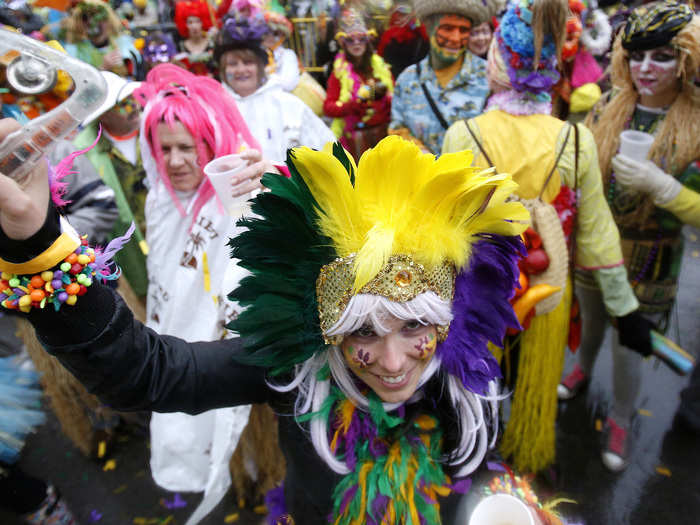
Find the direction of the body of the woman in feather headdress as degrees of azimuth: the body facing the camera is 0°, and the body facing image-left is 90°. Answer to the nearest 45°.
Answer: approximately 0°

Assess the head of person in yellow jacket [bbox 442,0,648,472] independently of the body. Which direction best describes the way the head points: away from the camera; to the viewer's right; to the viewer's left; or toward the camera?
away from the camera

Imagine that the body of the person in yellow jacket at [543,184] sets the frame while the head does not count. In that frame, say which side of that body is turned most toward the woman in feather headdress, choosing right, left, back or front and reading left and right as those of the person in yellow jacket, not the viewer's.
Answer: back

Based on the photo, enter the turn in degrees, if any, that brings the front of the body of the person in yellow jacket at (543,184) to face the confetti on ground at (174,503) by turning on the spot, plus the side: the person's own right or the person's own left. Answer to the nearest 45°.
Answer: approximately 135° to the person's own left

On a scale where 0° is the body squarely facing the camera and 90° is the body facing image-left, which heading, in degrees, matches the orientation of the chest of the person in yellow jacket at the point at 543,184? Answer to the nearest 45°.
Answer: approximately 180°

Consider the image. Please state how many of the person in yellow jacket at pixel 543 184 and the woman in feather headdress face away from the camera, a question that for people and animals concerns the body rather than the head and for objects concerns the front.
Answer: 1
